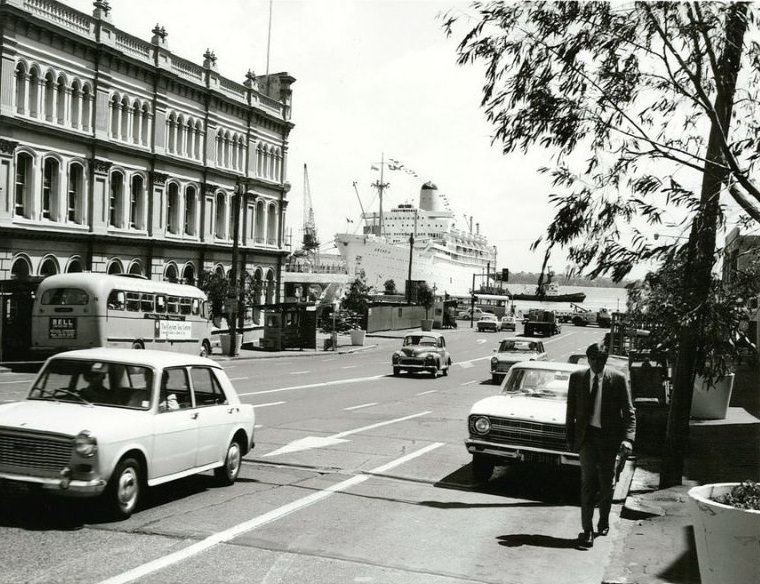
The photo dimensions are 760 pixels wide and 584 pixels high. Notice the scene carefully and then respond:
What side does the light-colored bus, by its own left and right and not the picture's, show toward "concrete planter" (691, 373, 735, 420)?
right

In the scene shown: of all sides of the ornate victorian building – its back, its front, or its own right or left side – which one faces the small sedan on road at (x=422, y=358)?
front

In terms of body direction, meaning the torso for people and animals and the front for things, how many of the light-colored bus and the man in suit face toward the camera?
1

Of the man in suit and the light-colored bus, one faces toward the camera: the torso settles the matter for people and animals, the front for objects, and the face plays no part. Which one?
the man in suit

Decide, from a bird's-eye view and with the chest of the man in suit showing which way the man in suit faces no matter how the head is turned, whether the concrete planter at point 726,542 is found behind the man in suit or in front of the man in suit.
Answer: in front

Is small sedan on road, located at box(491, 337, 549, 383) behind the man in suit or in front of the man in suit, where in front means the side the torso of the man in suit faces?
behind

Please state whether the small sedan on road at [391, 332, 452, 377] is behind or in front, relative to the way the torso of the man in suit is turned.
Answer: behind

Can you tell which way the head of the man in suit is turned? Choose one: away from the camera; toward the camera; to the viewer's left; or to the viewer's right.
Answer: toward the camera

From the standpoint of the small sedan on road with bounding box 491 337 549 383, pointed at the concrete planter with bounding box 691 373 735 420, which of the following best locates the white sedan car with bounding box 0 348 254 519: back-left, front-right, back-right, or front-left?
front-right

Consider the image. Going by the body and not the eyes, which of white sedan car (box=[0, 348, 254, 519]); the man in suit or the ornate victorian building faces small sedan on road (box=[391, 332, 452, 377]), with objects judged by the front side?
the ornate victorian building

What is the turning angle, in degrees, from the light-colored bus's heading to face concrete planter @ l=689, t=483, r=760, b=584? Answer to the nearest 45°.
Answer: approximately 135° to its right

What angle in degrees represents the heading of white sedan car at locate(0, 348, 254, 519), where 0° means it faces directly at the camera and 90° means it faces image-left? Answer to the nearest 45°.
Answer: approximately 45°

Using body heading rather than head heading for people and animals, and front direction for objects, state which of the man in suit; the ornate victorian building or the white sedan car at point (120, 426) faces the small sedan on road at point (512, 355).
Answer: the ornate victorian building

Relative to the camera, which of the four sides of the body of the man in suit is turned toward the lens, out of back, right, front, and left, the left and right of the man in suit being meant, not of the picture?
front

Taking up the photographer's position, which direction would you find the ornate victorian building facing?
facing the viewer and to the right of the viewer

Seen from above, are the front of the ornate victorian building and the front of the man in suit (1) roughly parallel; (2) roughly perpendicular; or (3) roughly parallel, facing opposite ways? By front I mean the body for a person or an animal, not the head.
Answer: roughly perpendicular

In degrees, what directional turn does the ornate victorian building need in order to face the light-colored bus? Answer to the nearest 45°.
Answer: approximately 45° to its right

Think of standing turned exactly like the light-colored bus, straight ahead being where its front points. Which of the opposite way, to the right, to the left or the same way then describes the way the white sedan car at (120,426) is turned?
the opposite way

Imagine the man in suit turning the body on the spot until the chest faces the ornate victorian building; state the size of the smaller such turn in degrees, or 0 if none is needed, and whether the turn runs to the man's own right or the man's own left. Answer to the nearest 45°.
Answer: approximately 135° to the man's own right

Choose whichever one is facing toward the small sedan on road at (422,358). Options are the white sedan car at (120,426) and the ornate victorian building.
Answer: the ornate victorian building
